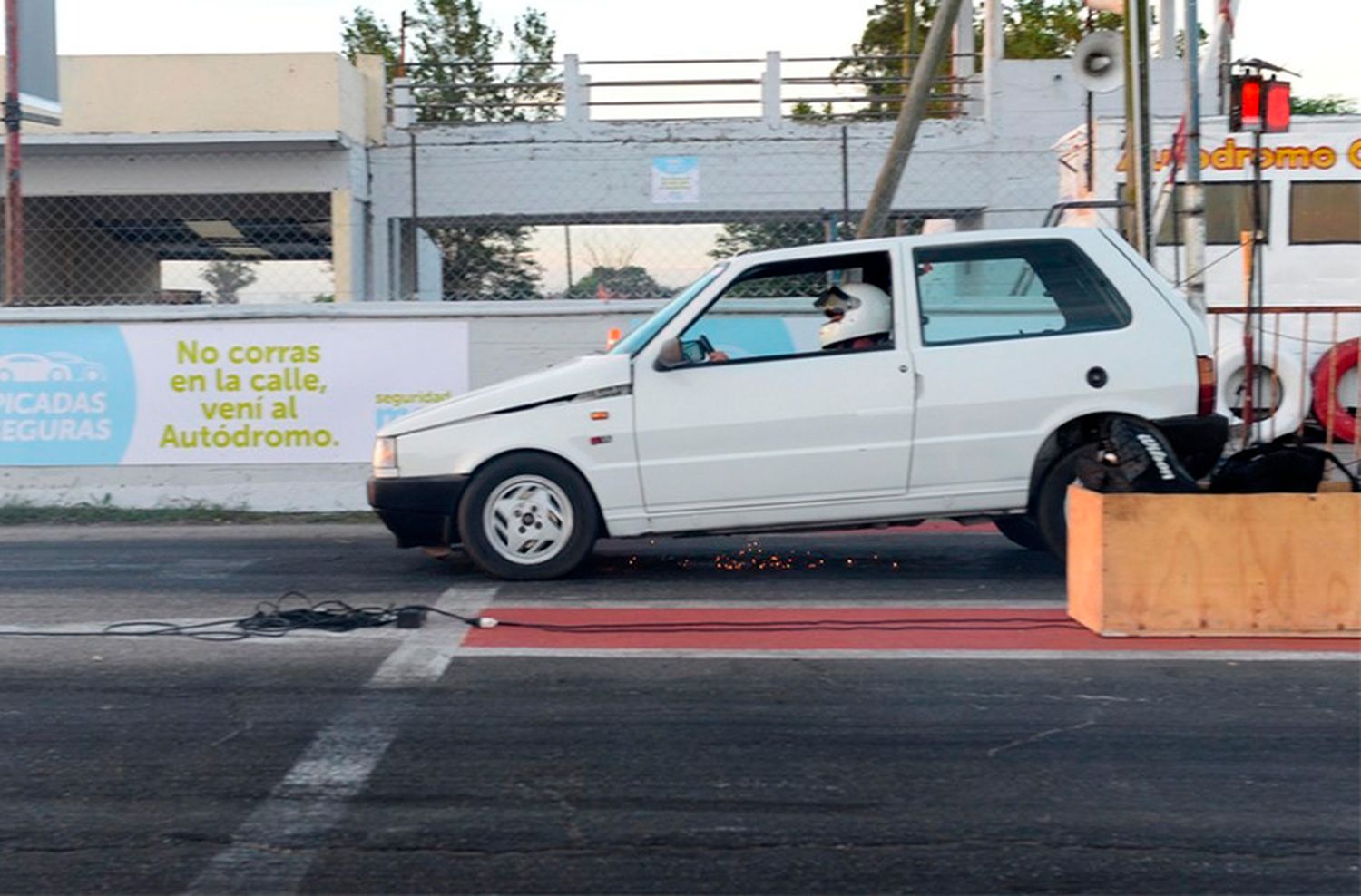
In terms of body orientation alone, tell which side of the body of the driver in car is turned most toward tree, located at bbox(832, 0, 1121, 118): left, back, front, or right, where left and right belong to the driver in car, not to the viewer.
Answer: right

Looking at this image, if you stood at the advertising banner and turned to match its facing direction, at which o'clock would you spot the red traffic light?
The red traffic light is roughly at 10 o'clock from the advertising banner.

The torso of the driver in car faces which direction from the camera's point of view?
to the viewer's left

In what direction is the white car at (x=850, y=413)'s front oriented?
to the viewer's left

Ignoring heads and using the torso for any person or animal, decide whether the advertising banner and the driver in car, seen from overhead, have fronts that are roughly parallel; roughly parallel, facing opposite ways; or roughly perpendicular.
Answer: roughly perpendicular

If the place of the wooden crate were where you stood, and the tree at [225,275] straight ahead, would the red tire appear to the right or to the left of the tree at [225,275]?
right

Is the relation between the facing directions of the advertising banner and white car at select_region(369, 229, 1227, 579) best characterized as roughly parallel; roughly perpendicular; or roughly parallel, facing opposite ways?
roughly perpendicular

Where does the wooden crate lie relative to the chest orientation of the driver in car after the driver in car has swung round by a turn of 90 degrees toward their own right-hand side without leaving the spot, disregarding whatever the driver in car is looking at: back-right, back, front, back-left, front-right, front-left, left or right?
back-right

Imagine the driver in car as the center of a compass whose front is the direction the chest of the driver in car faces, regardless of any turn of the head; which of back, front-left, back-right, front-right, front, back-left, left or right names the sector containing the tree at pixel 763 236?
right

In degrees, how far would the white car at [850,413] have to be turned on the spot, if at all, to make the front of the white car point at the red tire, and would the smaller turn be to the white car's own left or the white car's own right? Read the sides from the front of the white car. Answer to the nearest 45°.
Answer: approximately 135° to the white car's own right

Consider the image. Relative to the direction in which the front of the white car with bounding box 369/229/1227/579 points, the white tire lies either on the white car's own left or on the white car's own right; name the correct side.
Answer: on the white car's own right

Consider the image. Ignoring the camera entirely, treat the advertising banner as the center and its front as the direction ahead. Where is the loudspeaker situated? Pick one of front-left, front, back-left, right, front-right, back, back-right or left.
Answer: left

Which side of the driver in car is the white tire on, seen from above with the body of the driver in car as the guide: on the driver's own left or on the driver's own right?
on the driver's own right

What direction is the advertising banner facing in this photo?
toward the camera

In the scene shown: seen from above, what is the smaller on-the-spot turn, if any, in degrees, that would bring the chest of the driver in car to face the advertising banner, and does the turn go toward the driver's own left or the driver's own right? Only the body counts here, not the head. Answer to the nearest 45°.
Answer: approximately 45° to the driver's own right

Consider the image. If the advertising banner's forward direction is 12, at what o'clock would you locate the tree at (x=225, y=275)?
The tree is roughly at 6 o'clock from the advertising banner.

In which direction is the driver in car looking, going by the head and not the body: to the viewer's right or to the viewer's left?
to the viewer's left

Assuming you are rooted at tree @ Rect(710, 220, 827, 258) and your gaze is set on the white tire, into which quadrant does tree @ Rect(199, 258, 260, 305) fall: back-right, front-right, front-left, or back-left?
back-right

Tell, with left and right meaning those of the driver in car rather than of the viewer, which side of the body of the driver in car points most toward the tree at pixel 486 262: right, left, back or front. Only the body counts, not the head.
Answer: right

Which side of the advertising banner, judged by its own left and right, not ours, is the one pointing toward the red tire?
left

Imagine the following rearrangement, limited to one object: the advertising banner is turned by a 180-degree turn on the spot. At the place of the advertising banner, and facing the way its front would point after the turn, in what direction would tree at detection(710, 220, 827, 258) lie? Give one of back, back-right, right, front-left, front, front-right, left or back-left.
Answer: front-right

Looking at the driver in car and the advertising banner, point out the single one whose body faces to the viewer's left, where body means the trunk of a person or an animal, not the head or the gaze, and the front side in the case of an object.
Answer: the driver in car
